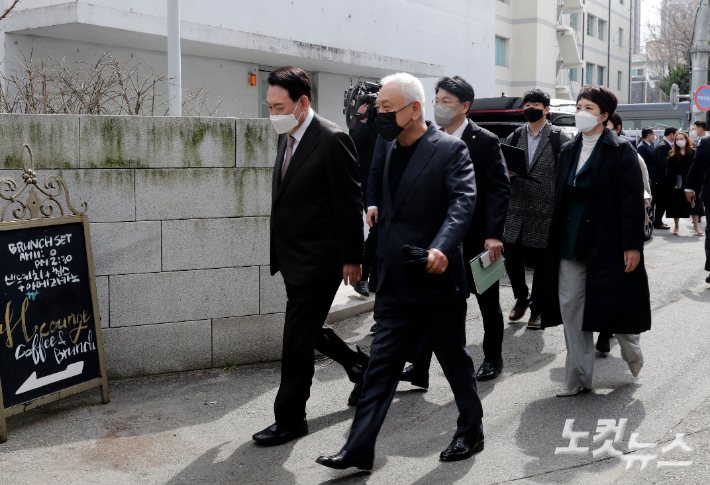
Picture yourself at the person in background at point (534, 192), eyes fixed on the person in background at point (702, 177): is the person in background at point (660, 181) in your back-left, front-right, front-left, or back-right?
front-left

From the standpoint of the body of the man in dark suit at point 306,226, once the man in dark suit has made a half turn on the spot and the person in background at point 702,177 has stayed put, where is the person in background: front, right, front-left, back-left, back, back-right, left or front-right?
front

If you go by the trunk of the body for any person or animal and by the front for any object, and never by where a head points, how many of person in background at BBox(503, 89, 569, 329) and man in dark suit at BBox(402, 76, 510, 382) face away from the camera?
0

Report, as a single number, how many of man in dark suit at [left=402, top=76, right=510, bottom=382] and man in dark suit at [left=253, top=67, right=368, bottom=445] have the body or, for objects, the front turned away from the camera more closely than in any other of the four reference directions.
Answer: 0

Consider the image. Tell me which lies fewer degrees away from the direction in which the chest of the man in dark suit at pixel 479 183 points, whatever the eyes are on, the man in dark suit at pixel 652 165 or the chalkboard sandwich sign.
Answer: the chalkboard sandwich sign

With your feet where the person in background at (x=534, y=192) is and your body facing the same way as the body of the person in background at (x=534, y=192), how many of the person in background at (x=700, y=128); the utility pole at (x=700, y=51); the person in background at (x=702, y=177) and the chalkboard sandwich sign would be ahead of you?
1

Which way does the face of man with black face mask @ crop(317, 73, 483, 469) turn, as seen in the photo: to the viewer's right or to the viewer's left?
to the viewer's left

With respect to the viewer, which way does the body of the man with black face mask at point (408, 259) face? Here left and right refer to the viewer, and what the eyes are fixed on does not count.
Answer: facing the viewer and to the left of the viewer

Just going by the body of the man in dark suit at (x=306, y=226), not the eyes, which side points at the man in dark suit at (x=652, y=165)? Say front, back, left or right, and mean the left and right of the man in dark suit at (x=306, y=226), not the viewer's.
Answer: back

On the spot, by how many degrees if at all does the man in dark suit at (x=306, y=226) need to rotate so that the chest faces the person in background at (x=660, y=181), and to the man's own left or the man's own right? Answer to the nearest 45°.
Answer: approximately 180°

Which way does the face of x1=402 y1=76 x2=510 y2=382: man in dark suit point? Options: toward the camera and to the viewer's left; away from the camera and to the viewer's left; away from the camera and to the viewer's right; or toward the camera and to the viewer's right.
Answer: toward the camera and to the viewer's left

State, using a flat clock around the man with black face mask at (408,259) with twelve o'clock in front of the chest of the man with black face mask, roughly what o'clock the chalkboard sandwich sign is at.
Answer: The chalkboard sandwich sign is roughly at 2 o'clock from the man with black face mask.

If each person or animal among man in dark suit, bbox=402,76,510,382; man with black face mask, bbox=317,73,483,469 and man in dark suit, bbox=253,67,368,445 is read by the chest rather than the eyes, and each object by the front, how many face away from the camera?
0
